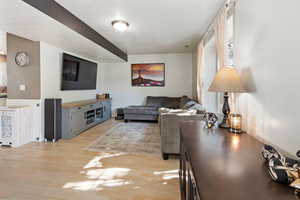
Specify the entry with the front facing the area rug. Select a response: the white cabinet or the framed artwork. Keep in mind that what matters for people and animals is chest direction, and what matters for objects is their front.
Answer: the framed artwork

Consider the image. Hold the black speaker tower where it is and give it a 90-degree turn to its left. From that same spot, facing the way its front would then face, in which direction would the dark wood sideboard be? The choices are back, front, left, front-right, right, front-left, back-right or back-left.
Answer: back-right

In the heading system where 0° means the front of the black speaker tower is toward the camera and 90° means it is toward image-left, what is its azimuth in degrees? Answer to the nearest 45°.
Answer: approximately 315°

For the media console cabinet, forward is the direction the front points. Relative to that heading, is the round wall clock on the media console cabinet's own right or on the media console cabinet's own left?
on the media console cabinet's own right

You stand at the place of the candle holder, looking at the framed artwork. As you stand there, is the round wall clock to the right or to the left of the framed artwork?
left

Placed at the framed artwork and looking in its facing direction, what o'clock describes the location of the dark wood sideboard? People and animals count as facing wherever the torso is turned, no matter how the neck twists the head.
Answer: The dark wood sideboard is roughly at 12 o'clock from the framed artwork.

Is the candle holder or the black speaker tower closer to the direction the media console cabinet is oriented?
the candle holder

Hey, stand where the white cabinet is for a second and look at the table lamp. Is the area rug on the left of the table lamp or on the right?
left

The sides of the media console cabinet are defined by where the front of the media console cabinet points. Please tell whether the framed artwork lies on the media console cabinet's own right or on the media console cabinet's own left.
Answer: on the media console cabinet's own left

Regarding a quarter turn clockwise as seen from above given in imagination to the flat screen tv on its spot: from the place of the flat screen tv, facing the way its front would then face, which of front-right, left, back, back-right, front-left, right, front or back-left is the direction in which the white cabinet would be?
front
